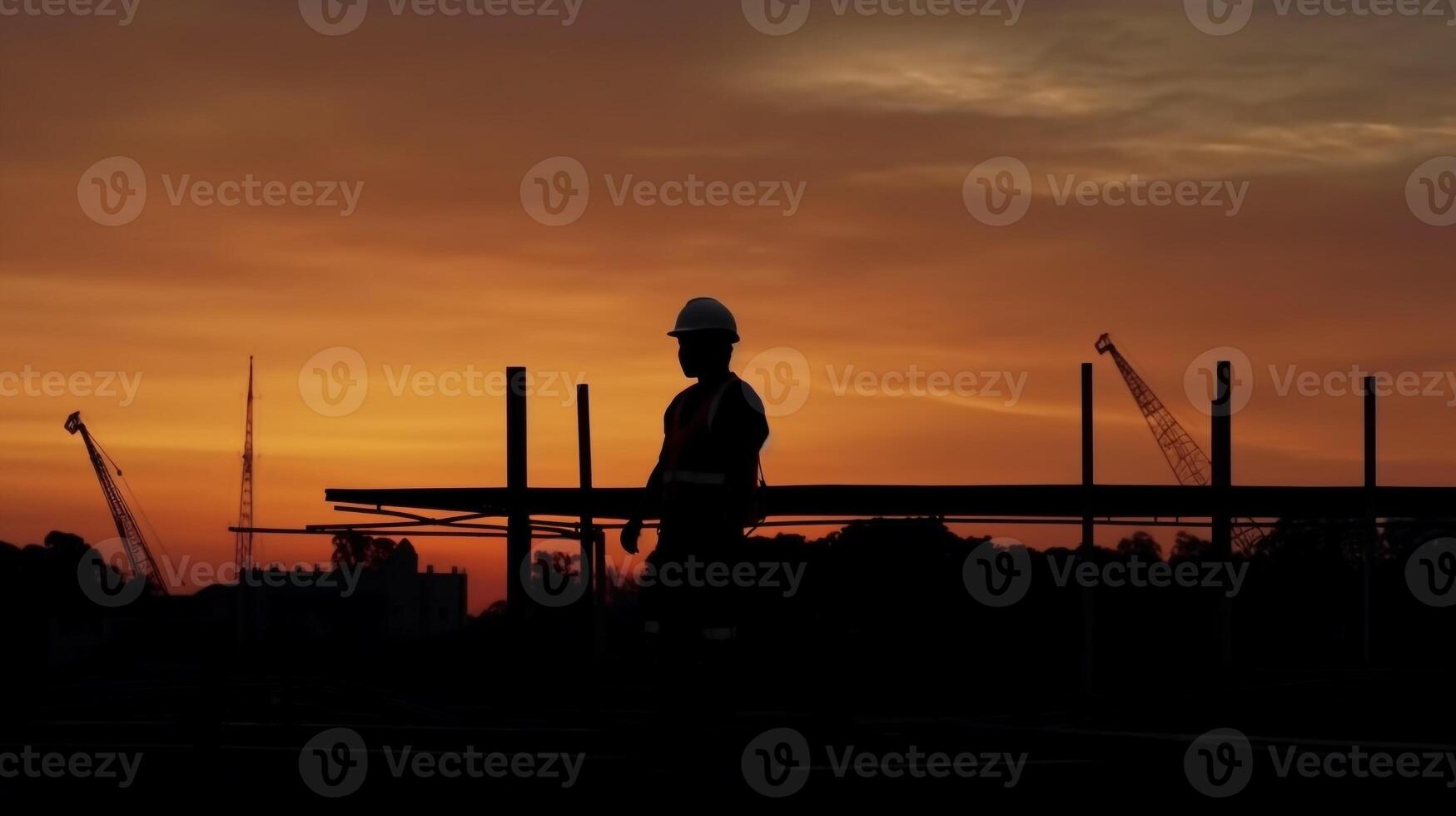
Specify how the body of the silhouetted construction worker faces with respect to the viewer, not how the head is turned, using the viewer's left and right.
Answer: facing the viewer and to the left of the viewer
